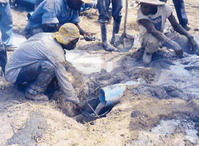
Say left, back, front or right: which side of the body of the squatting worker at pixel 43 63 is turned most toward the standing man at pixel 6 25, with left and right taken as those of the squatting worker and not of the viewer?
left

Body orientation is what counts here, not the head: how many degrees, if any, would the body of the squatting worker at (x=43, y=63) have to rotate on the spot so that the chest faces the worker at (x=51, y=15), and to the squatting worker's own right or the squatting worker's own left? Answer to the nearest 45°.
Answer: approximately 90° to the squatting worker's own left

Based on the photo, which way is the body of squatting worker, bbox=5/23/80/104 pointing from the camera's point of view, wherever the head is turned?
to the viewer's right

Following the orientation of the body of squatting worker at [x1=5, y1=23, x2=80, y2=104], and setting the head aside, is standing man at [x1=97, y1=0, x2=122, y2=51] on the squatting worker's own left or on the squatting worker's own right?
on the squatting worker's own left

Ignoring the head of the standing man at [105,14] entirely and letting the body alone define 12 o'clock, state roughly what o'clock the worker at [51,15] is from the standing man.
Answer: The worker is roughly at 3 o'clock from the standing man.

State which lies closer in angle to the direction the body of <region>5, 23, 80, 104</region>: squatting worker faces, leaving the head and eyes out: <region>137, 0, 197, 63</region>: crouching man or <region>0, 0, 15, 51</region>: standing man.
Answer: the crouching man

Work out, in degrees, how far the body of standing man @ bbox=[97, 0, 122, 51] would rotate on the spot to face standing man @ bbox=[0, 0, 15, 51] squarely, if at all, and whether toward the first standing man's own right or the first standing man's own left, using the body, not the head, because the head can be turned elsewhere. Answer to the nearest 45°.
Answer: approximately 135° to the first standing man's own right

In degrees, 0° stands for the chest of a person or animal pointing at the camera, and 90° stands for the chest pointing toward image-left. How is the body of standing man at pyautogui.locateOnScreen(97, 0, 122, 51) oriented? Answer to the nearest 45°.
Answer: approximately 315°

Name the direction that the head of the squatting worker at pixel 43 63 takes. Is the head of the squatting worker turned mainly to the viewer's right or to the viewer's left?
to the viewer's right

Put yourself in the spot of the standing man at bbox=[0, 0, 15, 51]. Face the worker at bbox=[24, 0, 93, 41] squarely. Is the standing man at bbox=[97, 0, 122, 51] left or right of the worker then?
right
